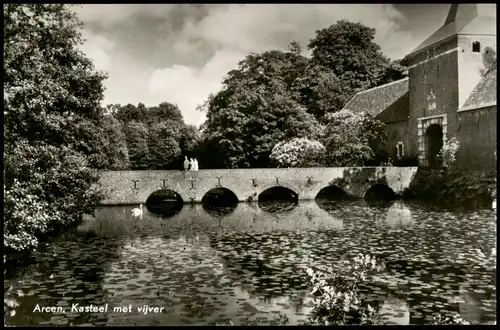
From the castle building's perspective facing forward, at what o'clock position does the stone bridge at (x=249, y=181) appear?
The stone bridge is roughly at 1 o'clock from the castle building.

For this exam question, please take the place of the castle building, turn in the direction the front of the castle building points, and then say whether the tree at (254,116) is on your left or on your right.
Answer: on your right

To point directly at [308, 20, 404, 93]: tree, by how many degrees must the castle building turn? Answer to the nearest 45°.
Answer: approximately 90° to its right

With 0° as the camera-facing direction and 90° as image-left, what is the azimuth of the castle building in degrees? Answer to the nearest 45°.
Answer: approximately 45°
